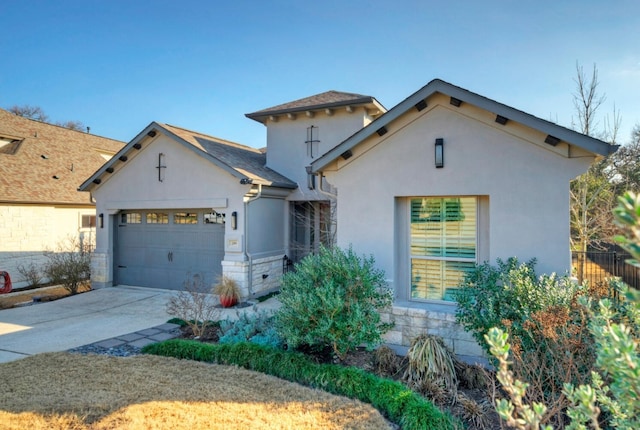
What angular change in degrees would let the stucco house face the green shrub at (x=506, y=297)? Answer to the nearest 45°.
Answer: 0° — it already faces it

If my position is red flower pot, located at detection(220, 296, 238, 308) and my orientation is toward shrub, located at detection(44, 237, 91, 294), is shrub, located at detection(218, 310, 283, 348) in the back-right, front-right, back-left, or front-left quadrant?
back-left

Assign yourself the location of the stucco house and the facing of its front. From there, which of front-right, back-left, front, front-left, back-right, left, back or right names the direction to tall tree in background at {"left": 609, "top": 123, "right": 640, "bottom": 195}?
back-left

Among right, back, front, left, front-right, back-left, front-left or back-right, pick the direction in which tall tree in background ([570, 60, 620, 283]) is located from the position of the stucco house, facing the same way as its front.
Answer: back-left

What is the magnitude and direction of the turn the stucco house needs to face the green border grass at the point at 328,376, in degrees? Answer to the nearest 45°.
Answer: approximately 45° to its right

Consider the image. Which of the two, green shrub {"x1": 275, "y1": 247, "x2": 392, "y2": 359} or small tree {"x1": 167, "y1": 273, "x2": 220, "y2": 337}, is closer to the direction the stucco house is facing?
the green shrub

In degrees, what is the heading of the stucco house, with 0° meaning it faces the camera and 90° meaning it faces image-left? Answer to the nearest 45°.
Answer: approximately 0°
